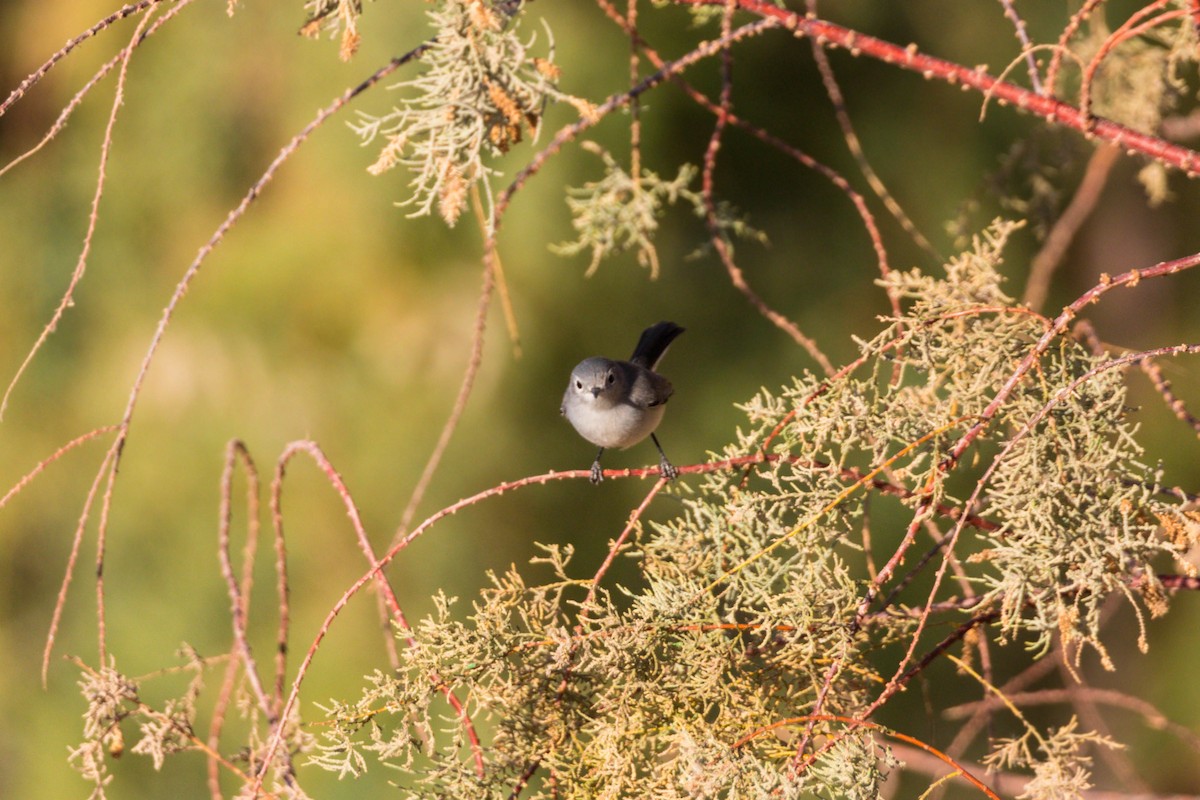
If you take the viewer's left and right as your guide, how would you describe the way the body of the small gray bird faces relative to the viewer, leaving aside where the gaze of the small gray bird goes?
facing the viewer and to the left of the viewer

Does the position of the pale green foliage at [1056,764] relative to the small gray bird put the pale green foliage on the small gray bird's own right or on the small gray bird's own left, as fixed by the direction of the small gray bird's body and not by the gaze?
on the small gray bird's own left
